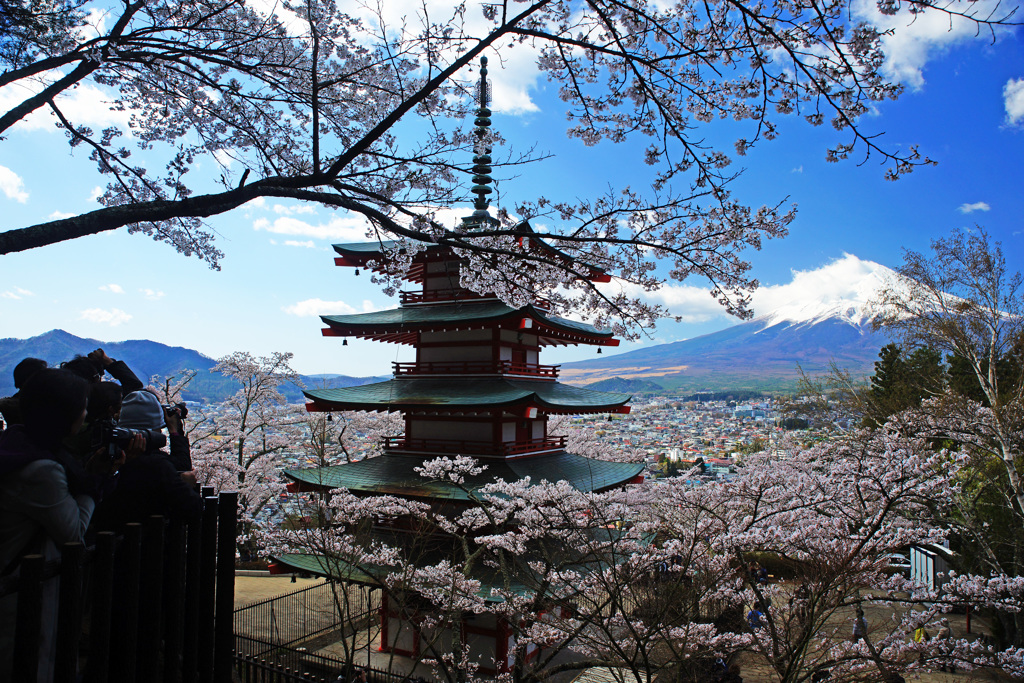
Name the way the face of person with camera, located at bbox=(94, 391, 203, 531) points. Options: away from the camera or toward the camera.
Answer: away from the camera

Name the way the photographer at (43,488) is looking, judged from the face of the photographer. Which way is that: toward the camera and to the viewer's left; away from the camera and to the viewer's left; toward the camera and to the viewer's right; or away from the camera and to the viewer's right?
away from the camera and to the viewer's right

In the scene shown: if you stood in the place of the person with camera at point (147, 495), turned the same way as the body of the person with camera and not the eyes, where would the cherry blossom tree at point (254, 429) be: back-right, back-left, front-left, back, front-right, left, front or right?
front-left

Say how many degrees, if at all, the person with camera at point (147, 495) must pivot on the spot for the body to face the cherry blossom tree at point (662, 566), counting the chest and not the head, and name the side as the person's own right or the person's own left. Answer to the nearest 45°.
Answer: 0° — they already face it

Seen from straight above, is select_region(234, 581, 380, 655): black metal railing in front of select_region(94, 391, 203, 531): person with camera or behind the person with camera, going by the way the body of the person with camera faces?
in front

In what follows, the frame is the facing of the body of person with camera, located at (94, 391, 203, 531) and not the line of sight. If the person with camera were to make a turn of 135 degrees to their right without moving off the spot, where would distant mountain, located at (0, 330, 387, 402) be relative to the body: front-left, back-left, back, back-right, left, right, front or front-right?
back

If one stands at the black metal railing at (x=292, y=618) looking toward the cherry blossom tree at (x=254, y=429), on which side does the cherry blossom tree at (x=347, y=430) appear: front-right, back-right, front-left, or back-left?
front-right

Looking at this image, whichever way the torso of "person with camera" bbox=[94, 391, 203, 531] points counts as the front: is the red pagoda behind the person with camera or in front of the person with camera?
in front

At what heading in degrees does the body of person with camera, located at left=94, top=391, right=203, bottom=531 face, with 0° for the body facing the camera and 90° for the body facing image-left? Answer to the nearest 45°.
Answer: approximately 225°
